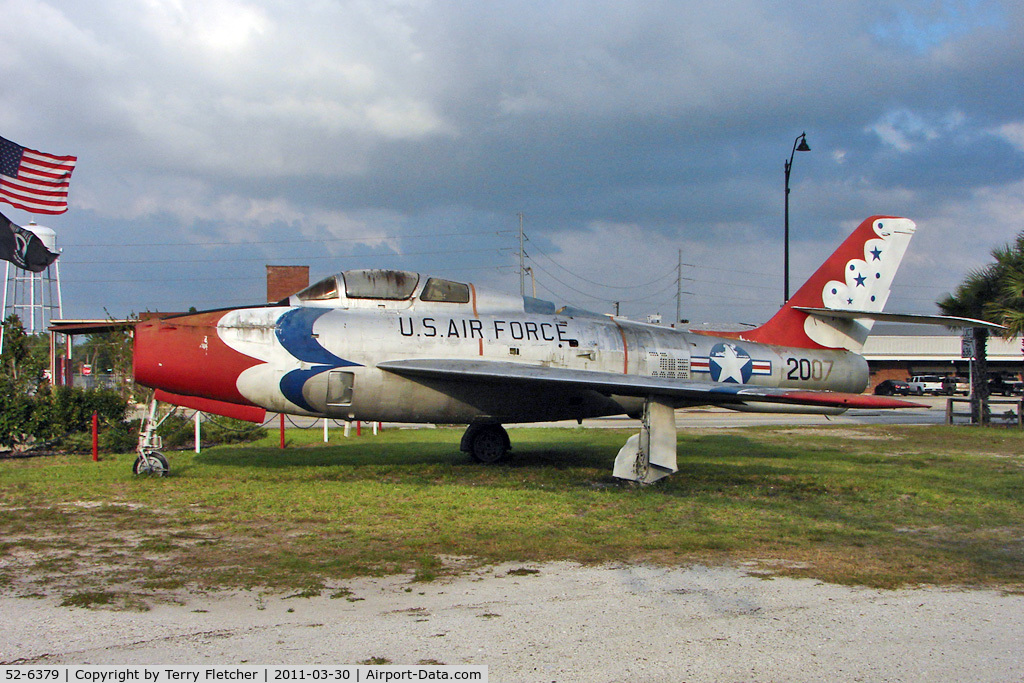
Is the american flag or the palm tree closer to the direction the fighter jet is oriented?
the american flag

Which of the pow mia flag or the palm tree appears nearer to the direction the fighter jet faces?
the pow mia flag

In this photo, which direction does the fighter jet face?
to the viewer's left
